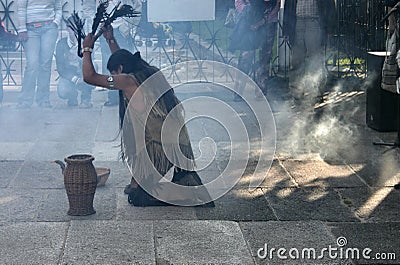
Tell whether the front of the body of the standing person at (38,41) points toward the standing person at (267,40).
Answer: no

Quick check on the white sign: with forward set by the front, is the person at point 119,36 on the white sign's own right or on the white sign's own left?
on the white sign's own right

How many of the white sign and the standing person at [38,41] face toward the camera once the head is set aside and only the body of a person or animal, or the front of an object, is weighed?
2

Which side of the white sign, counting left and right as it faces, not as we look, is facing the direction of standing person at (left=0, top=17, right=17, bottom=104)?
right

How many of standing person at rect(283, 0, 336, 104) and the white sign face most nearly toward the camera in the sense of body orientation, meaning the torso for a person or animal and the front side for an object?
2

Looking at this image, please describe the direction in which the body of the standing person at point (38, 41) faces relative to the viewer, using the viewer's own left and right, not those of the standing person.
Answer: facing the viewer

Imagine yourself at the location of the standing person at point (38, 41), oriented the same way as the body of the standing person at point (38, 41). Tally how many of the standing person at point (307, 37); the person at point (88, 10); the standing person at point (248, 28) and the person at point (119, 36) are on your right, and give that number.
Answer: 0

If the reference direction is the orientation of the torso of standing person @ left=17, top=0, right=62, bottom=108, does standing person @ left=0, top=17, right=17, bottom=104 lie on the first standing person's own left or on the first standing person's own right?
on the first standing person's own right

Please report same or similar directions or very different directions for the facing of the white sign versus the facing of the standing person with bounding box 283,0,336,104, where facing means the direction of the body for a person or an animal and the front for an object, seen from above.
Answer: same or similar directions

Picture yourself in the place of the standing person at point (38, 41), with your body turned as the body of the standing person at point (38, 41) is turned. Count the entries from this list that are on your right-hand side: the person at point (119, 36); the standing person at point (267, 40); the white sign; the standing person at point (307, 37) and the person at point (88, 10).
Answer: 0

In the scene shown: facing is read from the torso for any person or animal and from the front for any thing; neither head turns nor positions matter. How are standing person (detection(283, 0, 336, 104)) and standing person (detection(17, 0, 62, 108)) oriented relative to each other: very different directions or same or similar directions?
same or similar directions

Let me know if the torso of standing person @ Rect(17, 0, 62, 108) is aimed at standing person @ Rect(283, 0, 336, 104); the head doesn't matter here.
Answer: no

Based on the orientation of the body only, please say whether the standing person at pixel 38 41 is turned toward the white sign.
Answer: no

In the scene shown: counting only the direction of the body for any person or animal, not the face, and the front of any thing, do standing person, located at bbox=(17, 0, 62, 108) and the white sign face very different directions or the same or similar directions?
same or similar directions

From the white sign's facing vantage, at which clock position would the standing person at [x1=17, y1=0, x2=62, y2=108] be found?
The standing person is roughly at 2 o'clock from the white sign.

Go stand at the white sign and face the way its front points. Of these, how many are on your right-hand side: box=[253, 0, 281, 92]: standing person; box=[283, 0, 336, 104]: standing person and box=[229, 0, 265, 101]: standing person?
0

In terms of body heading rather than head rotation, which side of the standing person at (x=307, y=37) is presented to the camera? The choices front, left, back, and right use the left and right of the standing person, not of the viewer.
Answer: front
